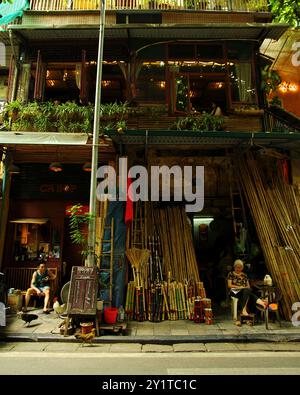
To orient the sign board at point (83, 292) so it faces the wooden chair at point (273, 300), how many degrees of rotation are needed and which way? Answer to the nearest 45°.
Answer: approximately 90° to its left

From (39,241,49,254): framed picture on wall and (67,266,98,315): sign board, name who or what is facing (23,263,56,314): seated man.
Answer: the framed picture on wall

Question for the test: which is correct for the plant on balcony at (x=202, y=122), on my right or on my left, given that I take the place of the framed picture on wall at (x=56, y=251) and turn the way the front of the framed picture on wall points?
on my left

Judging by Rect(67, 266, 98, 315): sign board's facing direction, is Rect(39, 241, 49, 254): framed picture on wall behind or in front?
behind

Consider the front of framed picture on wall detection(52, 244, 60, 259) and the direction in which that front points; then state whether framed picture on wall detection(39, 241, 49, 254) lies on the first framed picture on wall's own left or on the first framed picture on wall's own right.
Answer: on the first framed picture on wall's own right
